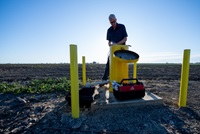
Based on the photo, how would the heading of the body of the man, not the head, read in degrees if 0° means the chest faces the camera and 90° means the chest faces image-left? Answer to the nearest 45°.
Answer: approximately 45°

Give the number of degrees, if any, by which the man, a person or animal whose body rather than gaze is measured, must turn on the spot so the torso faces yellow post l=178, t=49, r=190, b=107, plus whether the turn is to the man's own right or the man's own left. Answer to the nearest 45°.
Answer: approximately 90° to the man's own left
